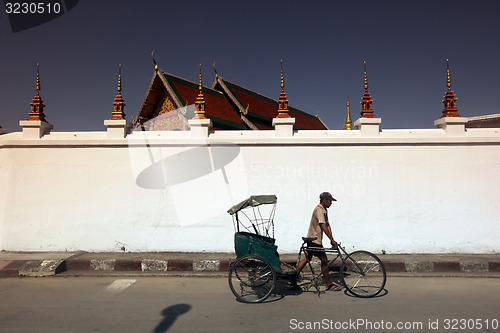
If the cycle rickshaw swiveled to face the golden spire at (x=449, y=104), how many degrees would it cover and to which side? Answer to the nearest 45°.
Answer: approximately 45° to its left

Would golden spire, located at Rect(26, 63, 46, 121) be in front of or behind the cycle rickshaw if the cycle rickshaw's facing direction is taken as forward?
behind

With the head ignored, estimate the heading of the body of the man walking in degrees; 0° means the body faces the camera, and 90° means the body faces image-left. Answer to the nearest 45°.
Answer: approximately 270°

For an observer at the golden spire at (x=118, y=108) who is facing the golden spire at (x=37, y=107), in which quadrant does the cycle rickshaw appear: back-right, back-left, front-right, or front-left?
back-left

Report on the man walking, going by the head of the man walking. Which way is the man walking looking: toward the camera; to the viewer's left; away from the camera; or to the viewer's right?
to the viewer's right

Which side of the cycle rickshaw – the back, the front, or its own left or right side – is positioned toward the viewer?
right

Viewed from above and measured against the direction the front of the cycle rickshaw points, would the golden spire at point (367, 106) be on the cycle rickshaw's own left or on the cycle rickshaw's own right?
on the cycle rickshaw's own left
